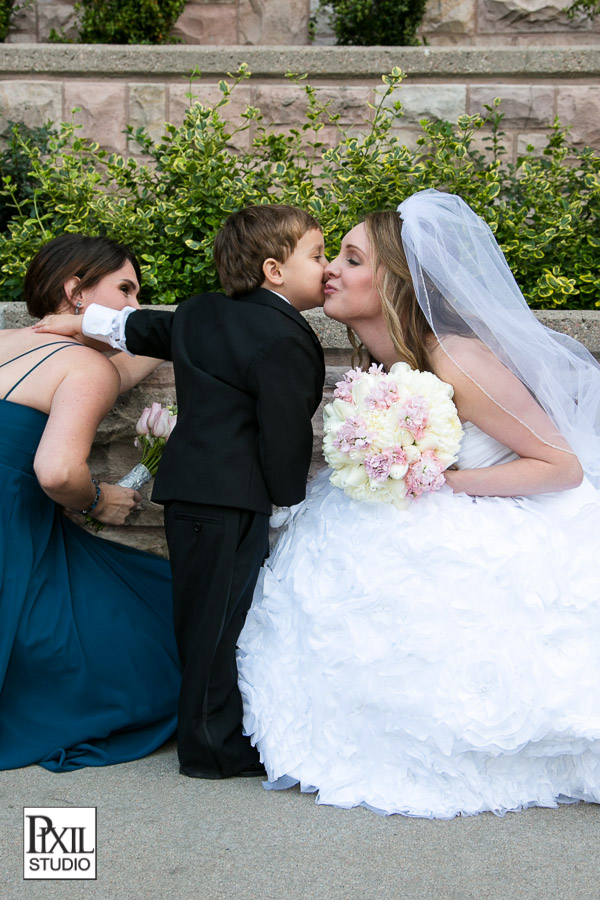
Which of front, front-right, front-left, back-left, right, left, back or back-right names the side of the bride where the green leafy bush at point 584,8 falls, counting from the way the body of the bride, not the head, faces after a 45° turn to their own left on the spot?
back-right

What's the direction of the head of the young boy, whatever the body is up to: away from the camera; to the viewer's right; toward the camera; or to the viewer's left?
to the viewer's right

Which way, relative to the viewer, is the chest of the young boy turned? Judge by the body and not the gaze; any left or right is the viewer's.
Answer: facing away from the viewer and to the right of the viewer

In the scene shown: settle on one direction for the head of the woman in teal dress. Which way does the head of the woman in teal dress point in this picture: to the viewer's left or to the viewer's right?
to the viewer's right

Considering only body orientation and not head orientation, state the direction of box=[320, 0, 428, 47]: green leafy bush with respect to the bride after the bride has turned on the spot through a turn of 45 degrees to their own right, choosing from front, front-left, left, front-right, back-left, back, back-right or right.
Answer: front-right

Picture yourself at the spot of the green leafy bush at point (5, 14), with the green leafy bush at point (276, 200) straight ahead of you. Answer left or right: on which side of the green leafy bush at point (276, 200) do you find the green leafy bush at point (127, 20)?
left
